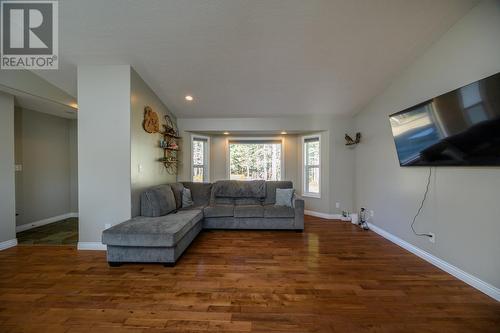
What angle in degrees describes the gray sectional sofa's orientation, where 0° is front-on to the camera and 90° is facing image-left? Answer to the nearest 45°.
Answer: approximately 0°

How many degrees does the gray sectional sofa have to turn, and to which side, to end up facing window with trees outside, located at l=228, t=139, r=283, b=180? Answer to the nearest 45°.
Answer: approximately 135° to its left
